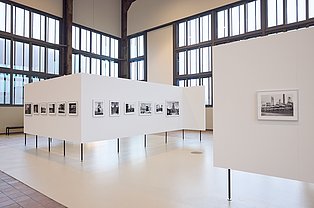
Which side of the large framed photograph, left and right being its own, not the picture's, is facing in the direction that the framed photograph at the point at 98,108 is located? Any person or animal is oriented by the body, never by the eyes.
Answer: right

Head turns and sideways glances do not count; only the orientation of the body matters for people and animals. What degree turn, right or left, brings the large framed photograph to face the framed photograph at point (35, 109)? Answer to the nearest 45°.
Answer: approximately 90° to its right

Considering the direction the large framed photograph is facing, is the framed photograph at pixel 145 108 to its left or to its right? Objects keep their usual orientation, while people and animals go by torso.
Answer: on its right

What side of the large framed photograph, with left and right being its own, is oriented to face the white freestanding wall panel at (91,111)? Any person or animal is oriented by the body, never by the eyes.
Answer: right

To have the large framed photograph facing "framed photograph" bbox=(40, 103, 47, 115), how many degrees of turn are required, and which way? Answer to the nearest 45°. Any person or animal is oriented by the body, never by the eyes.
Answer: approximately 90° to its right

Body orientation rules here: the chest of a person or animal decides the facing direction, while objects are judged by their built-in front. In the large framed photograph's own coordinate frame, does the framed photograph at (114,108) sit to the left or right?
on its right

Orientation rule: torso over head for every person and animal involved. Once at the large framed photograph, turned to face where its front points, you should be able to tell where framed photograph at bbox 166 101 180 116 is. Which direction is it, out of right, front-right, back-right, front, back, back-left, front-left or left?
back-right

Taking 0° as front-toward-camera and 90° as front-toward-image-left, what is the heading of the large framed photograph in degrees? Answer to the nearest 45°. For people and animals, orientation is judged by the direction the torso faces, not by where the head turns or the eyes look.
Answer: approximately 0°
